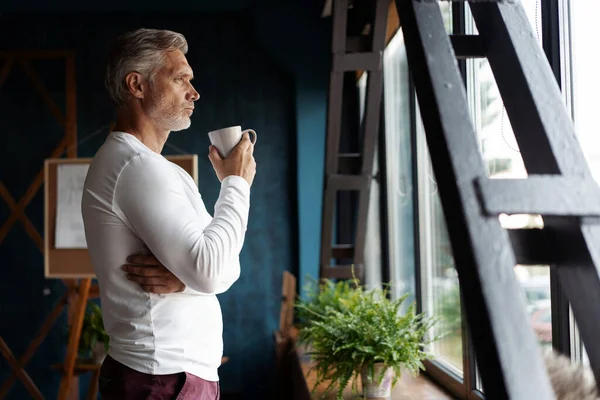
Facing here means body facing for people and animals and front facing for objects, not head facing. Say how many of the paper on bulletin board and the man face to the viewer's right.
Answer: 1

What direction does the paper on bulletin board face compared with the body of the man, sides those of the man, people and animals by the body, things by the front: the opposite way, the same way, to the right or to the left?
to the right

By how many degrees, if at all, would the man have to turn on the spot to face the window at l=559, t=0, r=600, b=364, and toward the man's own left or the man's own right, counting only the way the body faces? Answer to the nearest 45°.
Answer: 0° — they already face it

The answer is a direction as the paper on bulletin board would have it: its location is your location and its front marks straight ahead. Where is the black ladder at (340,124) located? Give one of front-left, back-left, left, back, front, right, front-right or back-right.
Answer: front-left

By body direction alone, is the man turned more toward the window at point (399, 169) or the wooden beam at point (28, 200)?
the window

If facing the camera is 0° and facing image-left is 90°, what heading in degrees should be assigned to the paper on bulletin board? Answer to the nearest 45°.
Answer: approximately 0°

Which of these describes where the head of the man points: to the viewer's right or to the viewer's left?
to the viewer's right

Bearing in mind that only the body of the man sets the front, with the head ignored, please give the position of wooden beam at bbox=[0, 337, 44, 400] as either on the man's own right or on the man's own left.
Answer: on the man's own left

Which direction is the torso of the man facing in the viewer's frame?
to the viewer's right

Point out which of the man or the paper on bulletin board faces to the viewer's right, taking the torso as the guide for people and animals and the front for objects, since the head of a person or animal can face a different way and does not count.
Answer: the man
